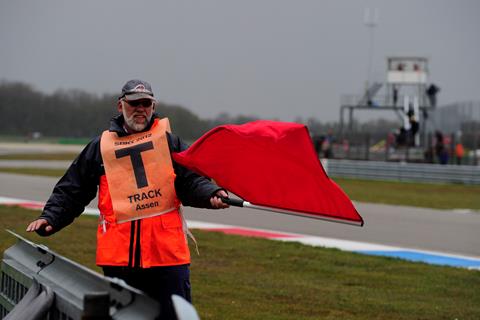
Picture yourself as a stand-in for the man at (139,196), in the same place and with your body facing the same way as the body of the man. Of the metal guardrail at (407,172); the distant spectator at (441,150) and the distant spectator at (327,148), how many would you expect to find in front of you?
0

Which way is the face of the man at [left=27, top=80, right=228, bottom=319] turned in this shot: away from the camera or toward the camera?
toward the camera

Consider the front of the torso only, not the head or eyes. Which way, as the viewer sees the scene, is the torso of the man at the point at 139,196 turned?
toward the camera

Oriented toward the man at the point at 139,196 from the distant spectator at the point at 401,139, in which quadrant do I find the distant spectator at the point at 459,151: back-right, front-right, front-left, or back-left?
front-left

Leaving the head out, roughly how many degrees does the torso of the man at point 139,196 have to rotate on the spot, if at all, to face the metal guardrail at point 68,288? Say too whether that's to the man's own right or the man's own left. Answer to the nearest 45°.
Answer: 0° — they already face it

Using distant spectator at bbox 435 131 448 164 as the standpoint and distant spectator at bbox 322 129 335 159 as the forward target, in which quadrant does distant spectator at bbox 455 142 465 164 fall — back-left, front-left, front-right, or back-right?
back-right

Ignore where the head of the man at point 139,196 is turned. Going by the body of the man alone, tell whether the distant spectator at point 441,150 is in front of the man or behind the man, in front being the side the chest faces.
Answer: behind

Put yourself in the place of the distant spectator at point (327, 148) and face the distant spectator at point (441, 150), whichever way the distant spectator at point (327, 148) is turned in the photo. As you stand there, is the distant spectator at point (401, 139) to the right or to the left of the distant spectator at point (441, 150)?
left
